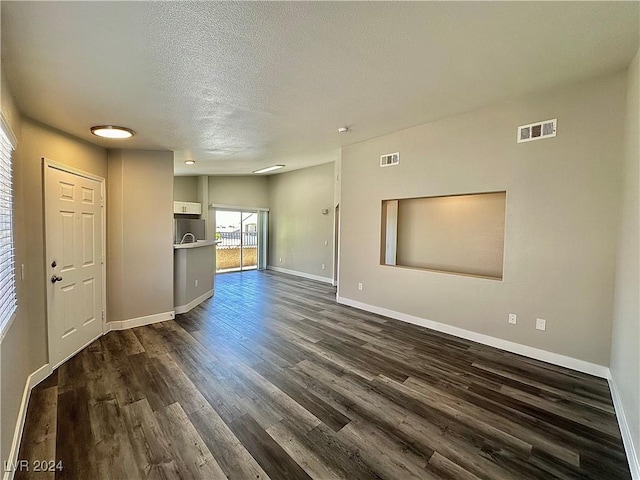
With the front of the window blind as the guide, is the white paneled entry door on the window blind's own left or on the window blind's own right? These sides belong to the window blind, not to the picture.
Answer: on the window blind's own left

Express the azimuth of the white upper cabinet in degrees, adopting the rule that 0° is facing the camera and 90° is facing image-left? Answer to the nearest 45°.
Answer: approximately 0°

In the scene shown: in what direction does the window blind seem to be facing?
to the viewer's right

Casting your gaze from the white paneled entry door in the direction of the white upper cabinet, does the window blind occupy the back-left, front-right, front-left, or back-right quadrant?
back-right

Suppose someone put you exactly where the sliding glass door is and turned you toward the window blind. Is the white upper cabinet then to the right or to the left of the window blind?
right

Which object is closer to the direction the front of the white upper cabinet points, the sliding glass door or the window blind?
the window blind

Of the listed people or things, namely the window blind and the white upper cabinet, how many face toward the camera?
1

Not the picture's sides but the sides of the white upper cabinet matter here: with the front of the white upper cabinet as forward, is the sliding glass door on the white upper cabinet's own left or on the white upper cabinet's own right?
on the white upper cabinet's own left

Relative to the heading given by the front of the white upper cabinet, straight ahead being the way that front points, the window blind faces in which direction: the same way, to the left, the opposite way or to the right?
to the left

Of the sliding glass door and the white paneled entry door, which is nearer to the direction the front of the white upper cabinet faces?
the white paneled entry door

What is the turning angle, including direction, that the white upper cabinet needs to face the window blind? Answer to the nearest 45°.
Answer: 0° — it already faces it

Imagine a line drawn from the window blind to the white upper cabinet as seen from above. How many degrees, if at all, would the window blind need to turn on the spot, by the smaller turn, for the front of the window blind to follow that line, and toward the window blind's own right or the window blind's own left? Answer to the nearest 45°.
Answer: approximately 45° to the window blind's own left
